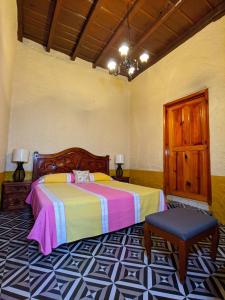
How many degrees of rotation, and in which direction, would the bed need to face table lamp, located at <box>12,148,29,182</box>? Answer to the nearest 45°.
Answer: approximately 180°

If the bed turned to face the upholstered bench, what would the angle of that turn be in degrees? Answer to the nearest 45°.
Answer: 0° — it already faces it

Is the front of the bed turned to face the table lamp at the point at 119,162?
no

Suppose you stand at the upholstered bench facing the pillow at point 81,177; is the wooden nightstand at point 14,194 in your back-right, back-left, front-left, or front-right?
front-left

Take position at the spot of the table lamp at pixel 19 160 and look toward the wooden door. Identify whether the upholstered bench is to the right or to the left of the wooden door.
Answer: right

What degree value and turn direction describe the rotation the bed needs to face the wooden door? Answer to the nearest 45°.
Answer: approximately 90° to its left

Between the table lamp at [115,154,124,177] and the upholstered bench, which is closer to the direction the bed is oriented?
the upholstered bench

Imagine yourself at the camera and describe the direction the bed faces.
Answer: facing the viewer and to the right of the viewer

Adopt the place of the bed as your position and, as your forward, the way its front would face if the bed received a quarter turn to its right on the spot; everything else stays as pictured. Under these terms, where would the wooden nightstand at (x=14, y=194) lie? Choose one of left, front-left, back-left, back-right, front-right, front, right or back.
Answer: right
